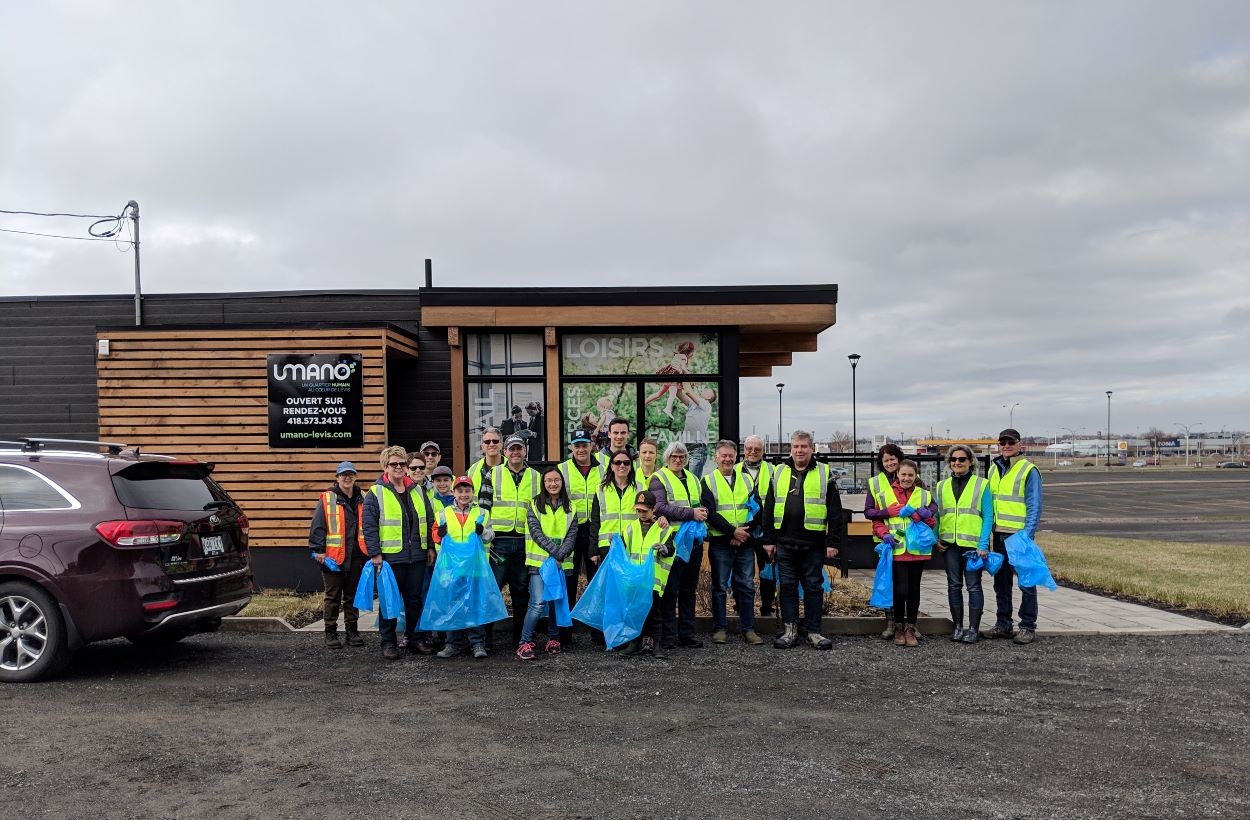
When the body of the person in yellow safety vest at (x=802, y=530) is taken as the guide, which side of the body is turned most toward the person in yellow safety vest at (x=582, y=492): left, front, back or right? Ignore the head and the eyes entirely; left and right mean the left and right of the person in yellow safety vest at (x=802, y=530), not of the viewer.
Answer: right

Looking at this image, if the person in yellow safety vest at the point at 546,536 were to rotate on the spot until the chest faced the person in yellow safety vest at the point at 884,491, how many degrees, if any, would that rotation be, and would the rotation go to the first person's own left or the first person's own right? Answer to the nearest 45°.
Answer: approximately 90° to the first person's own left

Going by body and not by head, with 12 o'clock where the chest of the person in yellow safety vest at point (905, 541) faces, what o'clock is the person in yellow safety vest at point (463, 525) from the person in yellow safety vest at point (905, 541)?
the person in yellow safety vest at point (463, 525) is roughly at 2 o'clock from the person in yellow safety vest at point (905, 541).

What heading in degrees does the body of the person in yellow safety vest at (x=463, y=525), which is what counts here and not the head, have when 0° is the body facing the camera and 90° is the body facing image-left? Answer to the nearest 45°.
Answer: approximately 0°

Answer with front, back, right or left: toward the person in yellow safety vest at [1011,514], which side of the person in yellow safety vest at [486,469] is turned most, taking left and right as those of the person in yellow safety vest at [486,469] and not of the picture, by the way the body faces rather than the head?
left

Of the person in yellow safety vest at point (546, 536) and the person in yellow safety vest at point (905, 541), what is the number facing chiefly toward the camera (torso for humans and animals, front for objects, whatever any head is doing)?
2

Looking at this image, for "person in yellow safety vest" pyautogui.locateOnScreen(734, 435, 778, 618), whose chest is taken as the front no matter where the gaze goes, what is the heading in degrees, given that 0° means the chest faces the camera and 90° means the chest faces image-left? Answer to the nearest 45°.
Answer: approximately 0°

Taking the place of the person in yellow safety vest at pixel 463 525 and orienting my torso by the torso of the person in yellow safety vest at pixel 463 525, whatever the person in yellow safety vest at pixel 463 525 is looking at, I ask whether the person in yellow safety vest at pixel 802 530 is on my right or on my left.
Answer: on my left

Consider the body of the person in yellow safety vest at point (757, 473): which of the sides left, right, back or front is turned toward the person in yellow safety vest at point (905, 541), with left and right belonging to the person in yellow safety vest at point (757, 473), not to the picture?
left

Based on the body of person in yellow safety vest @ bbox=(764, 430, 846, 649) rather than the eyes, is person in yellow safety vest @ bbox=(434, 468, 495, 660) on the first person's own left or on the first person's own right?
on the first person's own right
